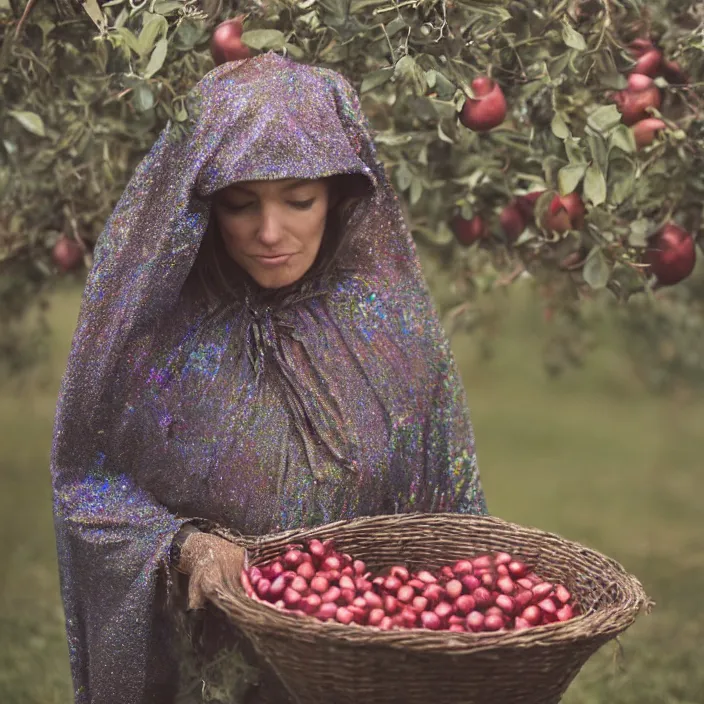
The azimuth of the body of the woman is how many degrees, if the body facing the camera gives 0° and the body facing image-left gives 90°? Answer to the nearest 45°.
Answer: approximately 0°

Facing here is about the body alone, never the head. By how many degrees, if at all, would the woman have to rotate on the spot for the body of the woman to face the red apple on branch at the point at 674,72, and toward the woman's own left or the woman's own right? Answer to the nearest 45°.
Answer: approximately 135° to the woman's own left
